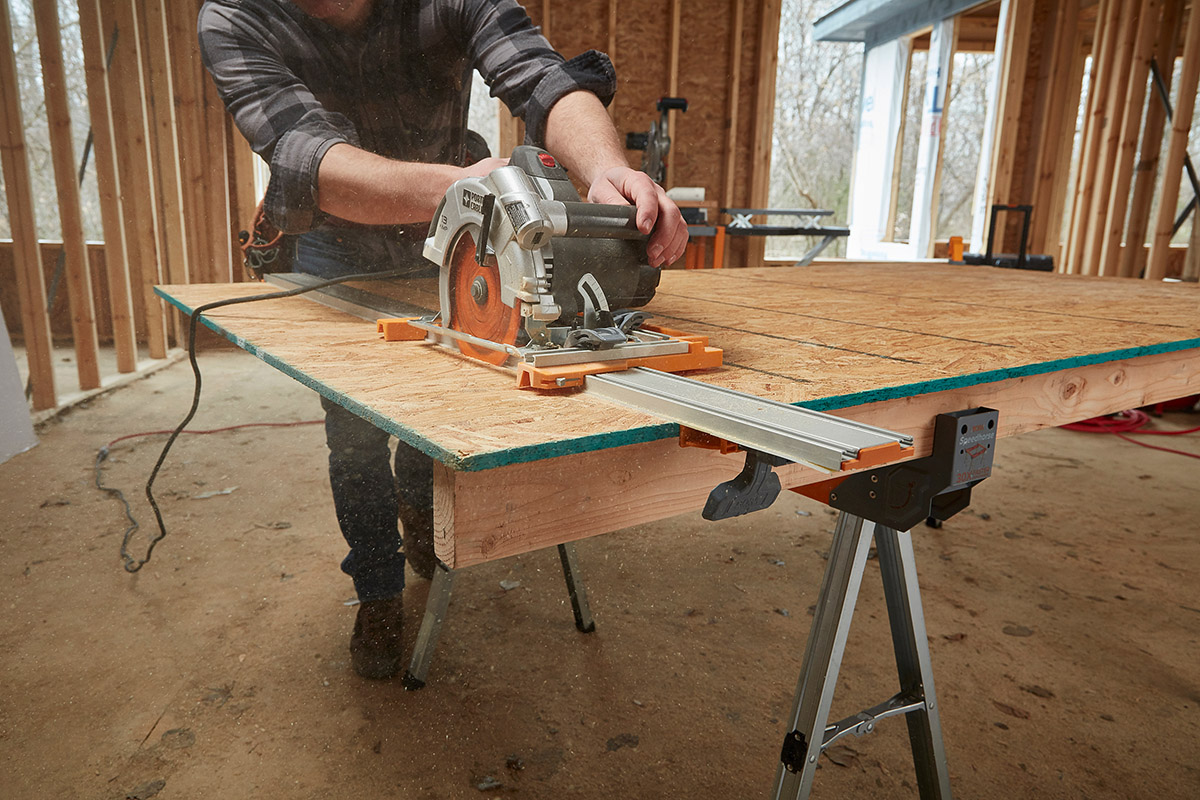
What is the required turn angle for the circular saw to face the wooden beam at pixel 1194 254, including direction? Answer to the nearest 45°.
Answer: approximately 90° to its left

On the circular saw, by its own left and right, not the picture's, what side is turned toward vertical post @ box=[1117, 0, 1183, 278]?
left

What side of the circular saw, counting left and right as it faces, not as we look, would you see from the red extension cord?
left

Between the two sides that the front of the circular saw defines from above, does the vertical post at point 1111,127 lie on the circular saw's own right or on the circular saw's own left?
on the circular saw's own left

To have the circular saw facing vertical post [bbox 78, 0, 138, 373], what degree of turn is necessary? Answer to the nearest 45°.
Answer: approximately 180°

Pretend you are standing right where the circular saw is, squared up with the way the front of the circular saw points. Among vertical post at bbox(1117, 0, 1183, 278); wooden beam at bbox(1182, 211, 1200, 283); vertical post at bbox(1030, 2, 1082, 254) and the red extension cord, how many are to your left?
4

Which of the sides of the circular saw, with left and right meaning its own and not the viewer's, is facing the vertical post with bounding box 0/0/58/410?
back

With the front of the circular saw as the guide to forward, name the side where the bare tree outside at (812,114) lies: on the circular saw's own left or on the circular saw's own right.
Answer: on the circular saw's own left

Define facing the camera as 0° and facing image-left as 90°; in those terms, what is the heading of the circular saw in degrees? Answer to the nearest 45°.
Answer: approximately 315°

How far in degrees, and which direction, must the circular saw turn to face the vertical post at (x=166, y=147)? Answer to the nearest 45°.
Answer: approximately 180°

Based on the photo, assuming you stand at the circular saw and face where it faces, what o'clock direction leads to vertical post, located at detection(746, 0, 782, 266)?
The vertical post is roughly at 8 o'clock from the circular saw.

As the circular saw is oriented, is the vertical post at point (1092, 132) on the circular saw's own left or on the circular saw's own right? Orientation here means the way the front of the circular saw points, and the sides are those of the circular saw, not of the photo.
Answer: on the circular saw's own left

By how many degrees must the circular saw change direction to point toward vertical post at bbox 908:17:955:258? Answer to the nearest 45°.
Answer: approximately 90° to its left

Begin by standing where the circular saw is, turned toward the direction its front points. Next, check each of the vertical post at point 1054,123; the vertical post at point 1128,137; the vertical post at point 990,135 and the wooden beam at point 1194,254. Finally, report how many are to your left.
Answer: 4

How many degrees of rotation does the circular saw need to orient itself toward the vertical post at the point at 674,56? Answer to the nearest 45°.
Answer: approximately 135° to its left

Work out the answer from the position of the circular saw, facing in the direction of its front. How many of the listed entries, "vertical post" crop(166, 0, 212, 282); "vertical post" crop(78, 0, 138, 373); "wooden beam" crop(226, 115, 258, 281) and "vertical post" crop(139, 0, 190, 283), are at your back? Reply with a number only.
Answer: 4
